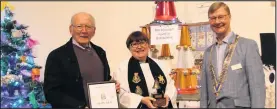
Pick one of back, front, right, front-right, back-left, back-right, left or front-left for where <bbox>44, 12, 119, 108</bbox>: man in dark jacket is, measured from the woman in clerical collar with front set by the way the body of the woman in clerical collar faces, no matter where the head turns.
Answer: right

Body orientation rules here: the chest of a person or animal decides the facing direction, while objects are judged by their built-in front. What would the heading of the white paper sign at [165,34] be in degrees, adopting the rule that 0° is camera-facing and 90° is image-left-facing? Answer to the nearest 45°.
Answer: approximately 0°

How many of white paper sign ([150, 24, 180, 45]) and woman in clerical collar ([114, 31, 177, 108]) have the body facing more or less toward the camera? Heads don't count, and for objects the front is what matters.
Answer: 2
